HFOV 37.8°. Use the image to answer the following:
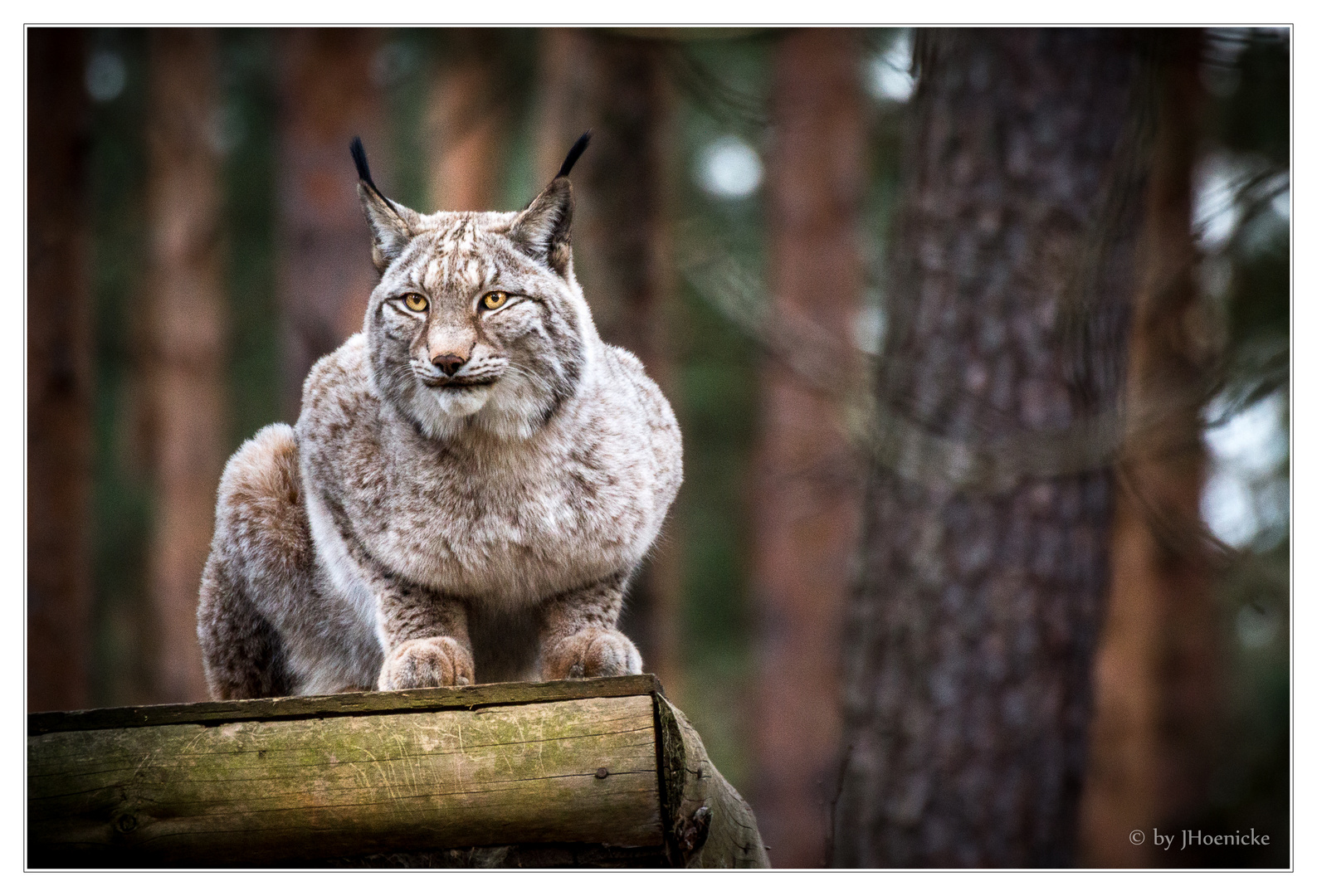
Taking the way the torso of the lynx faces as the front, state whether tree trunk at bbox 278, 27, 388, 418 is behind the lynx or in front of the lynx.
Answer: behind

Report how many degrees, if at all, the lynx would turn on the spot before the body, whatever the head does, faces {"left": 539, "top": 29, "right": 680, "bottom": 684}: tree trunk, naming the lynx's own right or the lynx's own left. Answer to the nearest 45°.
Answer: approximately 135° to the lynx's own left

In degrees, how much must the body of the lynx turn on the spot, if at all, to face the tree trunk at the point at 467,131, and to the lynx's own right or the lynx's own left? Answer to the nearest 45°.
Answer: approximately 135° to the lynx's own left

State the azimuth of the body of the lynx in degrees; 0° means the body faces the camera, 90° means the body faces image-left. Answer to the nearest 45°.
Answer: approximately 315°
